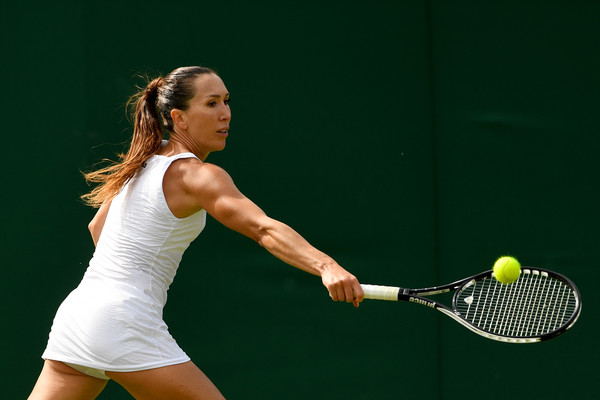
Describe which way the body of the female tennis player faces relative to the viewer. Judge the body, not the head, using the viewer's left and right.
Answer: facing away from the viewer and to the right of the viewer

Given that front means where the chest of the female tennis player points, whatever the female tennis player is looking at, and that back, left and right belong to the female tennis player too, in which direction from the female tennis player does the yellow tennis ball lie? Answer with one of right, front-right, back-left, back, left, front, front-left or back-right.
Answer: front-right
